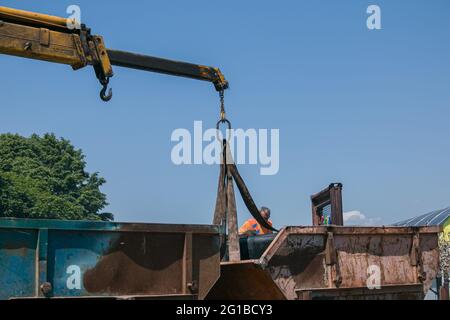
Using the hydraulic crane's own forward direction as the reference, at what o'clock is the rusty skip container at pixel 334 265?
The rusty skip container is roughly at 12 o'clock from the hydraulic crane.

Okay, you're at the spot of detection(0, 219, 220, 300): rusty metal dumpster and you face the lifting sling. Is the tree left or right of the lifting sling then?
left

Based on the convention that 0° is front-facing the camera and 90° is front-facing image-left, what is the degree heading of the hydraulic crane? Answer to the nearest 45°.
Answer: approximately 270°

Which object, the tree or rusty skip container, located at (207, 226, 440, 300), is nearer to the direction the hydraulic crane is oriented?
the rusty skip container

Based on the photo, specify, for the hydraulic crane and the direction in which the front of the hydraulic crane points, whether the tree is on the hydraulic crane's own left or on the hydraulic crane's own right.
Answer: on the hydraulic crane's own left
